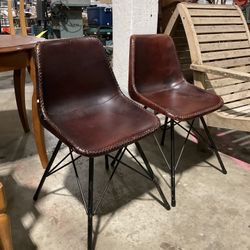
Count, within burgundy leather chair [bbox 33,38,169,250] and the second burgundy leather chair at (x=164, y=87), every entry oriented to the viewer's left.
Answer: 0

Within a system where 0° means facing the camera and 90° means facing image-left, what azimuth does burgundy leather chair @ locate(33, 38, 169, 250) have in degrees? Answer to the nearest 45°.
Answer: approximately 315°

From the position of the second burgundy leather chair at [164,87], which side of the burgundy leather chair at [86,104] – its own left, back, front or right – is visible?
left

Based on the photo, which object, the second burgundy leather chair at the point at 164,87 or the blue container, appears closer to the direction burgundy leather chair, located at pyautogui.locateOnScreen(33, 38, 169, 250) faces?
the second burgundy leather chair

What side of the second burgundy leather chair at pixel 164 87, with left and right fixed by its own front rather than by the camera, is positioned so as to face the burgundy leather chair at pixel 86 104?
right

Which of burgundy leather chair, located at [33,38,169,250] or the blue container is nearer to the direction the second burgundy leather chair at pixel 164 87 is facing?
the burgundy leather chair

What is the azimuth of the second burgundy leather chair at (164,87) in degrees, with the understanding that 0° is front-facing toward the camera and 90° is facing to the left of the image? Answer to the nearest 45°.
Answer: approximately 315°

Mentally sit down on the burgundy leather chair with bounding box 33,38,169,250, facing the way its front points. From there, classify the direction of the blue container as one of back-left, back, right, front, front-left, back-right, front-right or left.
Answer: back-left
